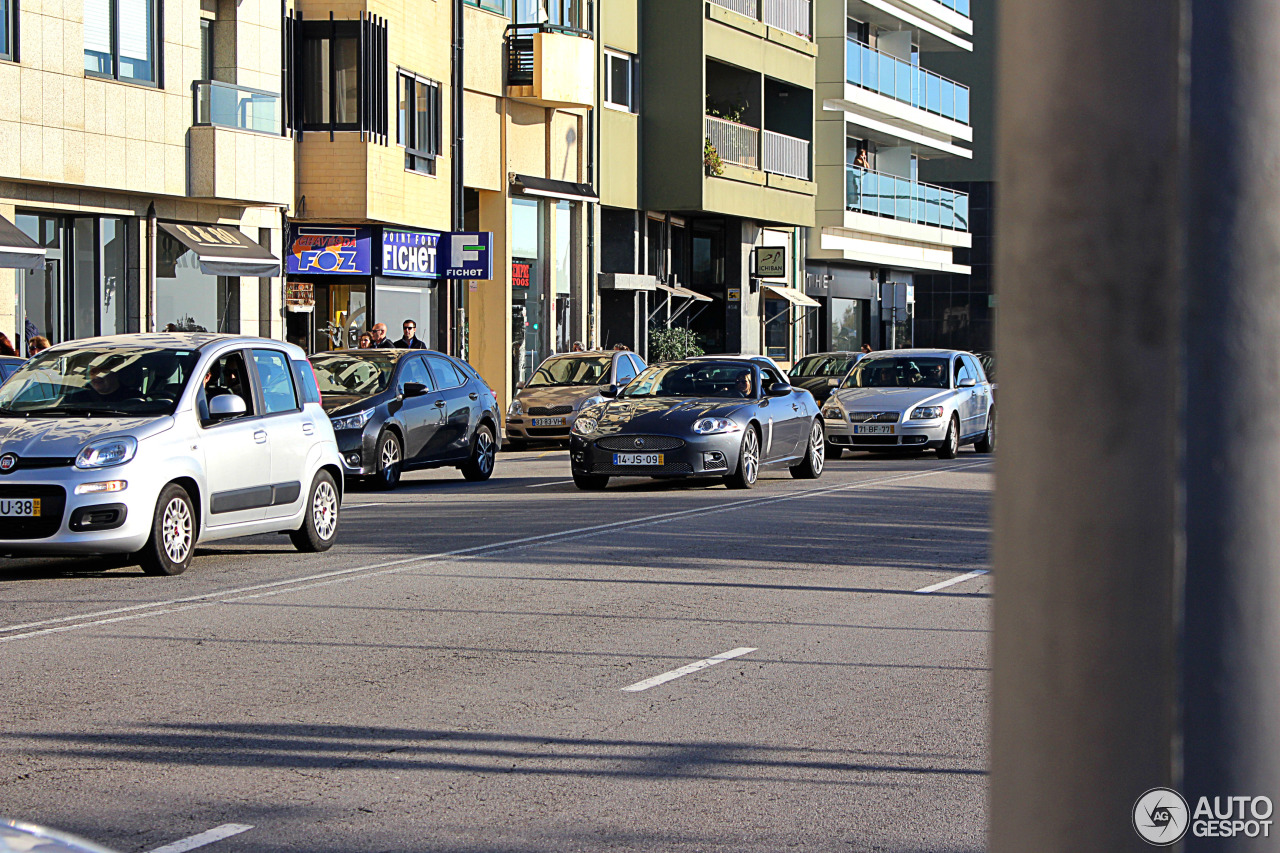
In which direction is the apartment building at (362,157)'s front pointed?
toward the camera

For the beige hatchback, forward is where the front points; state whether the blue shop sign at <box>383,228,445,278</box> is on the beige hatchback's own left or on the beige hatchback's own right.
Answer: on the beige hatchback's own right

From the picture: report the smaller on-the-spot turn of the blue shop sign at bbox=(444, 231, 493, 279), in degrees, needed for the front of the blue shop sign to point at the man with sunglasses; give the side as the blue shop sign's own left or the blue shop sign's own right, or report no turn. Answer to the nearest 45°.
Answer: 0° — it already faces them

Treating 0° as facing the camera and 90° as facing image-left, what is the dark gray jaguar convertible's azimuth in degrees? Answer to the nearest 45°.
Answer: approximately 45°

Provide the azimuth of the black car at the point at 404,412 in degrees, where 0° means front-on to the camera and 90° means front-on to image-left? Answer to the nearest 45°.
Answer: approximately 45°

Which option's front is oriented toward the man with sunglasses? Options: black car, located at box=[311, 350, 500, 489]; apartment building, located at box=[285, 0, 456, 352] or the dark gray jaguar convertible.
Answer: the apartment building

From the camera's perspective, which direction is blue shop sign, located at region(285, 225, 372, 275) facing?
toward the camera

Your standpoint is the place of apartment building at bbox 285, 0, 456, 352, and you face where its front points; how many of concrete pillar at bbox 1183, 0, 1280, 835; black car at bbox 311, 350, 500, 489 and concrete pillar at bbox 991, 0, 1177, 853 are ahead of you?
3

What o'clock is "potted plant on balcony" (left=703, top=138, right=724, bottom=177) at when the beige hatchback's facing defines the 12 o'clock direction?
The potted plant on balcony is roughly at 5 o'clock from the beige hatchback.

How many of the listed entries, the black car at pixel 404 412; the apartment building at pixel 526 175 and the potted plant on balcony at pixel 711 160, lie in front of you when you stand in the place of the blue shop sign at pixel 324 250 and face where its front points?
1
